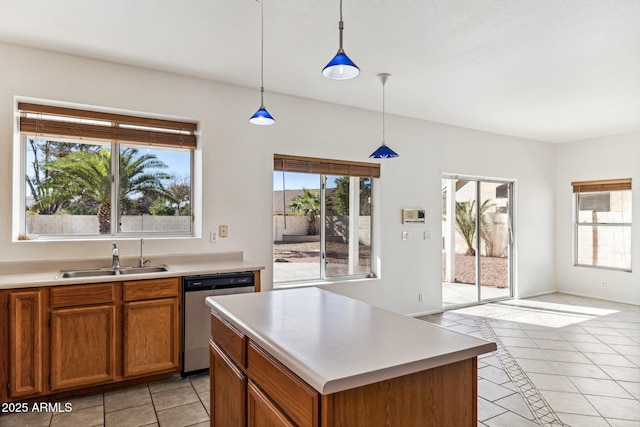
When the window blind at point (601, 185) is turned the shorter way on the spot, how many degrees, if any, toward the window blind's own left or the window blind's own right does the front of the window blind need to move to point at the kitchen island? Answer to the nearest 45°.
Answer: approximately 45° to the window blind's own left

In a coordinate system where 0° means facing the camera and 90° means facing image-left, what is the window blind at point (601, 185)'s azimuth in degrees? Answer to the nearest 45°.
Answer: approximately 45°

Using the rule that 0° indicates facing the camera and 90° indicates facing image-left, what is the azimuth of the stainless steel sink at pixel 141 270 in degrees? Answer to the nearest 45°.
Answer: approximately 0°

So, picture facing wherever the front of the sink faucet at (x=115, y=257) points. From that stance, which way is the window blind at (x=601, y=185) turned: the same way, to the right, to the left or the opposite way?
to the right

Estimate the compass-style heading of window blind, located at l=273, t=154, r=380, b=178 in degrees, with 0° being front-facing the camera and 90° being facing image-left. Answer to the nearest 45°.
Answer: approximately 315°

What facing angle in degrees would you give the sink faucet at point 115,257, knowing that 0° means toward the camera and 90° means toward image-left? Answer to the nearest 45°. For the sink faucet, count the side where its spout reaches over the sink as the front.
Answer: approximately 0°

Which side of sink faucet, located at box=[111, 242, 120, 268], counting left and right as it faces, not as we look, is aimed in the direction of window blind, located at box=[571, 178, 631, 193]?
left

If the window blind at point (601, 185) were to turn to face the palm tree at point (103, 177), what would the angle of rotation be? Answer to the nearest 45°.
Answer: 0° — it already faces it

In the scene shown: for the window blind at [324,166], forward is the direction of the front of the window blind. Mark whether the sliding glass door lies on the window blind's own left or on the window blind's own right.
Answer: on the window blind's own left

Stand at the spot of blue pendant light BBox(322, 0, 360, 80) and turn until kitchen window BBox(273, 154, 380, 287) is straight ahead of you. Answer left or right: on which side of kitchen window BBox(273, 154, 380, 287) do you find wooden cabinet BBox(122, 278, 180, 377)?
left

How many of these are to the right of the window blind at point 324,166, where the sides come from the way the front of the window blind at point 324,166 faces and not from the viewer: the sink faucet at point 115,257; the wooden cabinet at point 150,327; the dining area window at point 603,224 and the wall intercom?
2
